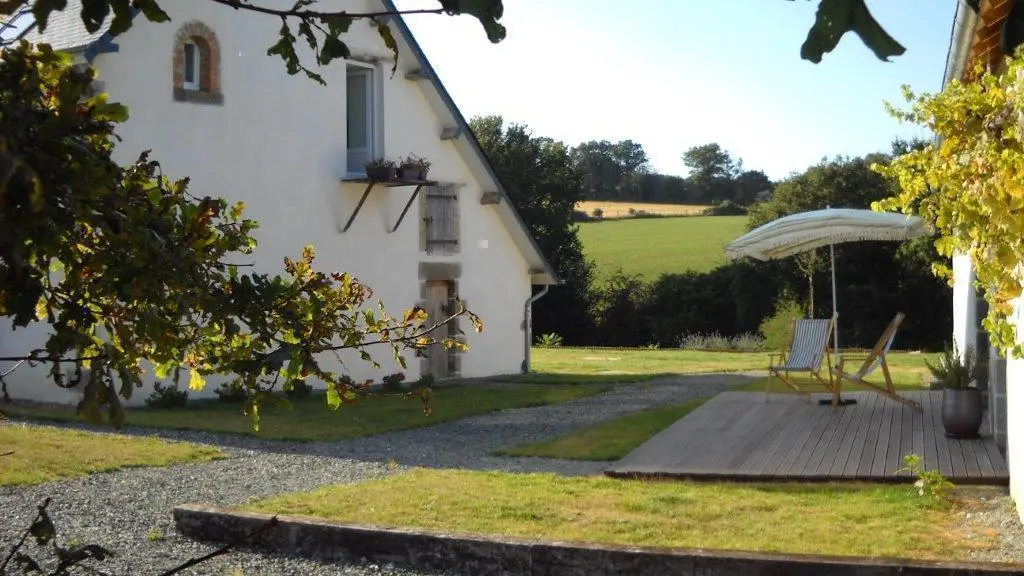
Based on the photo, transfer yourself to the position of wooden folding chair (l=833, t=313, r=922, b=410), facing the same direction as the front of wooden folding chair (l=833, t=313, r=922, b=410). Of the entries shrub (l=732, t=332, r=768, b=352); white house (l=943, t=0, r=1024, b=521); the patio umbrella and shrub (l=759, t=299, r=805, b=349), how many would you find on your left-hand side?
1

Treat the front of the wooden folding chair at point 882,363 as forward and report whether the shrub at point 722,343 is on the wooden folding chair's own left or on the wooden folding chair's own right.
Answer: on the wooden folding chair's own right

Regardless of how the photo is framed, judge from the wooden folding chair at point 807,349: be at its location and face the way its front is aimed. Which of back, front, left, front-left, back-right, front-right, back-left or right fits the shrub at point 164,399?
front-right

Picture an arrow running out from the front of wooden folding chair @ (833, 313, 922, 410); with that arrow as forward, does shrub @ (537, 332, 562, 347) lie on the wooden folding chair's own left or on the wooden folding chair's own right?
on the wooden folding chair's own right

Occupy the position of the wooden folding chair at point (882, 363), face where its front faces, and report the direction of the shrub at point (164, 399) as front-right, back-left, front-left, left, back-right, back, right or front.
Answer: front

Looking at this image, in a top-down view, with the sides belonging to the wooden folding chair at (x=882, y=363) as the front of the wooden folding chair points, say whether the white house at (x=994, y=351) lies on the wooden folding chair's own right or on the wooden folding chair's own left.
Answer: on the wooden folding chair's own left

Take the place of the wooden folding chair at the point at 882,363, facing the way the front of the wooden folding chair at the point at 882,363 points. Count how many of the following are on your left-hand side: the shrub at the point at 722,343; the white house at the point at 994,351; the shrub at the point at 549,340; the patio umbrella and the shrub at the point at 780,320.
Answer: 1

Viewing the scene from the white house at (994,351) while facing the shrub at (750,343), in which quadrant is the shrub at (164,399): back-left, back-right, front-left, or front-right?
front-left

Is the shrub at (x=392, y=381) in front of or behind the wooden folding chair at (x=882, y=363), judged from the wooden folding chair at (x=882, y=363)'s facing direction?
in front

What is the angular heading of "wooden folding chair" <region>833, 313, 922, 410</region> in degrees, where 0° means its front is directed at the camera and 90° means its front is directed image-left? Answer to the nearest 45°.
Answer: approximately 90°

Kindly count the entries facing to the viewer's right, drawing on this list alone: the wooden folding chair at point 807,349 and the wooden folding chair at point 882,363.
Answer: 0

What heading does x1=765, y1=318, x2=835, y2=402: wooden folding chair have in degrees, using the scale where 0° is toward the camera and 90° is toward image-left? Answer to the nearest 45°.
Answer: approximately 45°
